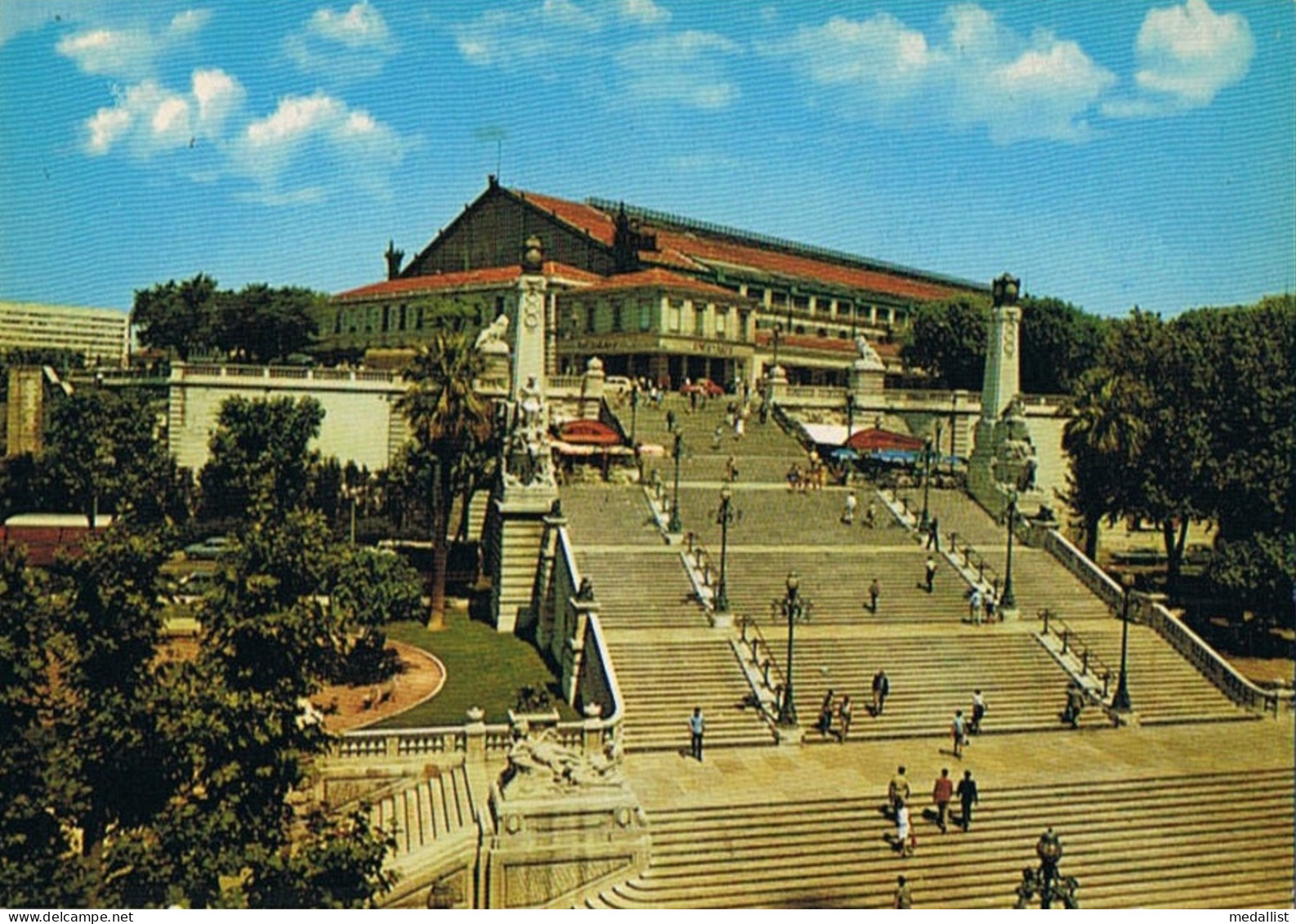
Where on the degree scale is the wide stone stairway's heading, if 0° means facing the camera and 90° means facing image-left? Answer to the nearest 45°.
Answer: approximately 0°

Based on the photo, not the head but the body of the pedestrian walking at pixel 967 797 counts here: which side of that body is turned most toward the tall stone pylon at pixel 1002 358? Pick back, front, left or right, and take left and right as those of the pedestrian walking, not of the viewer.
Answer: front

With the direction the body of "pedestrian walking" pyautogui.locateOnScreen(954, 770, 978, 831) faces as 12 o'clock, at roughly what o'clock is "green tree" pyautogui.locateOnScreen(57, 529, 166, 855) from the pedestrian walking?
The green tree is roughly at 8 o'clock from the pedestrian walking.

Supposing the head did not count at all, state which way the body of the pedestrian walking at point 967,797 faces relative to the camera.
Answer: away from the camera

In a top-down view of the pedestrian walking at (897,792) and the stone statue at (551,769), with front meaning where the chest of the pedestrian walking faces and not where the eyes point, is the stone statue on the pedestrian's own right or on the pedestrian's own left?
on the pedestrian's own left

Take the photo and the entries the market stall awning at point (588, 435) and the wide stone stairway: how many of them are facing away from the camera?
0

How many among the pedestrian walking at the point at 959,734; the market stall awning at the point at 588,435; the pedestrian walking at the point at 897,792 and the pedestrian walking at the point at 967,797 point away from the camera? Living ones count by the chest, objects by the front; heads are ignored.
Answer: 3

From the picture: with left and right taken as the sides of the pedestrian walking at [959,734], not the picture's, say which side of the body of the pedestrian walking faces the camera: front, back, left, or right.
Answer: back

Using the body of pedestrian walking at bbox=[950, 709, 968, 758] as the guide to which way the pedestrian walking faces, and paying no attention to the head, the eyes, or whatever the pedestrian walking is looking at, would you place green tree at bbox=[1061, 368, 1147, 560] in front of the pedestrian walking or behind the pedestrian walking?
in front

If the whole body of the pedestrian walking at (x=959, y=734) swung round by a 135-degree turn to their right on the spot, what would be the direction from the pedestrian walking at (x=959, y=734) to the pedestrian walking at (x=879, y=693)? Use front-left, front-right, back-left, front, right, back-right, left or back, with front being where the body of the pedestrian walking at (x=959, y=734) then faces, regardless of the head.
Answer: back

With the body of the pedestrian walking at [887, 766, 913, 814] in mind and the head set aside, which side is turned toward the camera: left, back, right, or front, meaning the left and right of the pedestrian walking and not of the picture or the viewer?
back

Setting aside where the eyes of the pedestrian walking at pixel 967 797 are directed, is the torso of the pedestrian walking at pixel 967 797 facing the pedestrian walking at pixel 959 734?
yes

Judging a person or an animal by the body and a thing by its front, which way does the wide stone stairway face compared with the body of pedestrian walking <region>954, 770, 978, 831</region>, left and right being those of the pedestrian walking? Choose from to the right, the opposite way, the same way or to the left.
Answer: the opposite way
